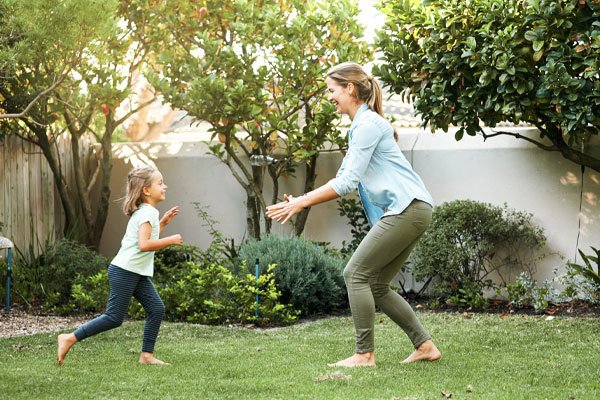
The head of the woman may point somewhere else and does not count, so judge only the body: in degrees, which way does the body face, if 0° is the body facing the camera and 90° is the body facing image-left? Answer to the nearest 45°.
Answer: approximately 90°

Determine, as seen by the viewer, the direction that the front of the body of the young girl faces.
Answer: to the viewer's right

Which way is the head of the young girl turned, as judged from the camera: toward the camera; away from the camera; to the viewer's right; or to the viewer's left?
to the viewer's right

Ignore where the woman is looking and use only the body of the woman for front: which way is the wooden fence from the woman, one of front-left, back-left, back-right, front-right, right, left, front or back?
front-right

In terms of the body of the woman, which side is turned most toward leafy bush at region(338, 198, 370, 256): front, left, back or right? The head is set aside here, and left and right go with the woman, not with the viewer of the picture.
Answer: right

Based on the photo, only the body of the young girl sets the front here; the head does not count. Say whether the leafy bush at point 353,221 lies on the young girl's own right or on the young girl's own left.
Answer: on the young girl's own left

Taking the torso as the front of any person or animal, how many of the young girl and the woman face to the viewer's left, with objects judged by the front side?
1

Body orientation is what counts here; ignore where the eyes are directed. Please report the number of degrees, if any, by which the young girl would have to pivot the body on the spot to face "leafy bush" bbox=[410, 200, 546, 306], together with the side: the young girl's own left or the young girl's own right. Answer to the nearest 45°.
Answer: approximately 45° to the young girl's own left

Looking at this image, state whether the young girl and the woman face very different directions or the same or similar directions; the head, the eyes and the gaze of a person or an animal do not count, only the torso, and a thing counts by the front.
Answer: very different directions

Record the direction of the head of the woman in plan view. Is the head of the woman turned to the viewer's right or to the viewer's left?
to the viewer's left
